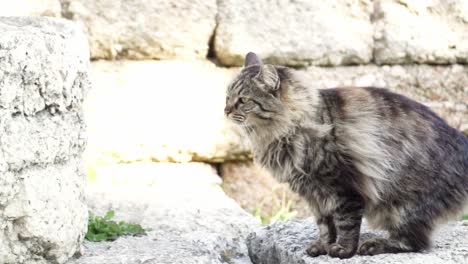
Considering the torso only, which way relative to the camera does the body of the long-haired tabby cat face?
to the viewer's left

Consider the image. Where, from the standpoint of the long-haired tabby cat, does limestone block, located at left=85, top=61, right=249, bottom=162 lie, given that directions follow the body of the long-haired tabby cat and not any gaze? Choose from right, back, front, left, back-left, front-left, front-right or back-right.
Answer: front-right

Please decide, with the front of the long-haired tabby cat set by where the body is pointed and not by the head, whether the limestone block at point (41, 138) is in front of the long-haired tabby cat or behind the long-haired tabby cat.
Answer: in front

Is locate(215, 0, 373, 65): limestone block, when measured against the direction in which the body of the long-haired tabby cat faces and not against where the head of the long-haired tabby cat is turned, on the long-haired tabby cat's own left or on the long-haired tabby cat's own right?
on the long-haired tabby cat's own right

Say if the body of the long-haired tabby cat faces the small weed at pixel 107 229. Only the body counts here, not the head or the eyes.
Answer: yes

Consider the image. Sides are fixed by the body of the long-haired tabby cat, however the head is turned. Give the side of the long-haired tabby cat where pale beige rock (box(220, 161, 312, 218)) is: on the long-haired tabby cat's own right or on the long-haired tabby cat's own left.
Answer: on the long-haired tabby cat's own right

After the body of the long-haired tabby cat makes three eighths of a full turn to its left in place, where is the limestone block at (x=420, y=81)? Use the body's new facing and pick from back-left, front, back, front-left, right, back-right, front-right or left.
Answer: back-left

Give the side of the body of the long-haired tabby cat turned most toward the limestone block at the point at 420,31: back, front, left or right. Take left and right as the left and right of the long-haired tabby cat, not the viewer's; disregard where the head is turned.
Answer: right
